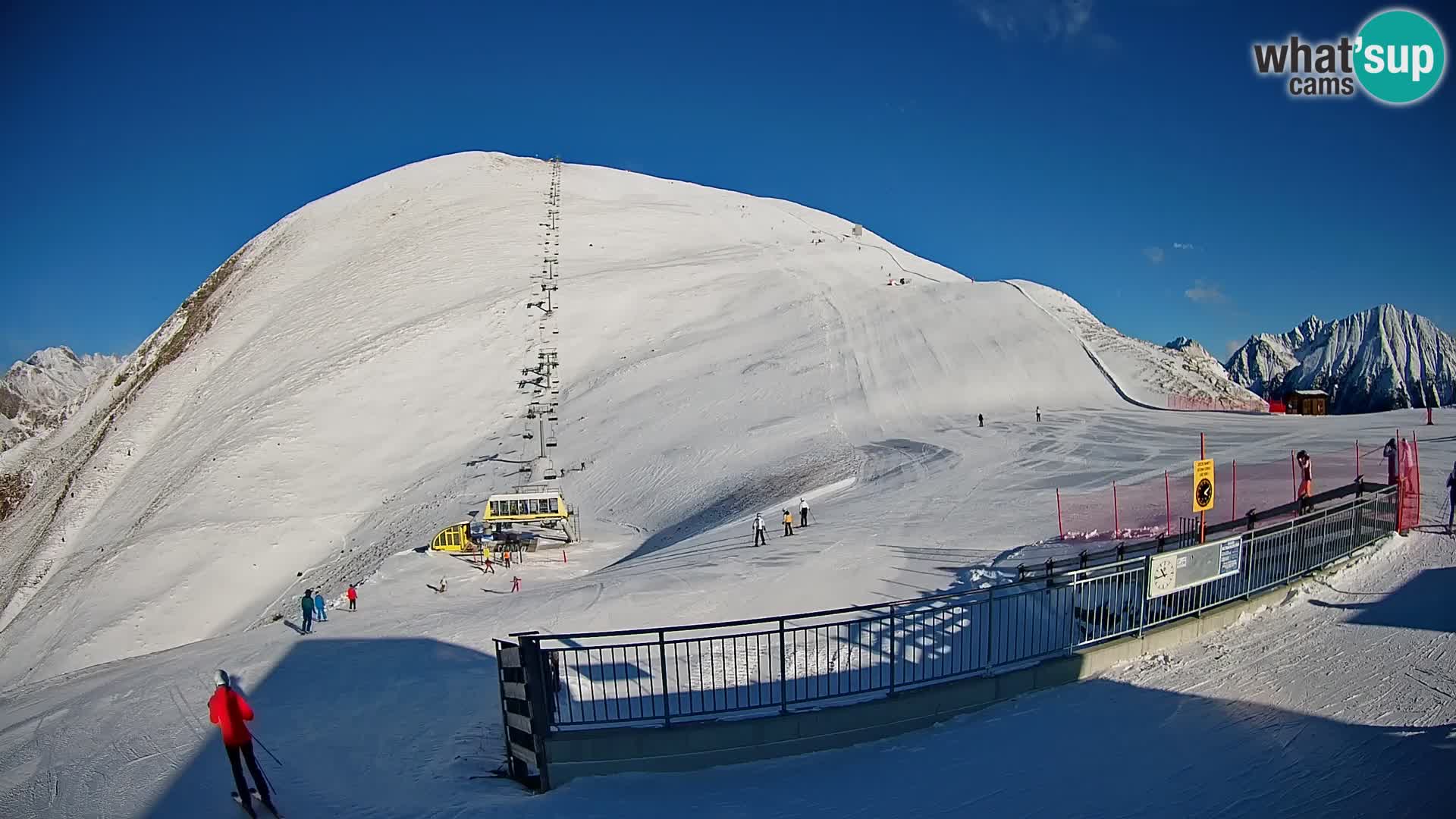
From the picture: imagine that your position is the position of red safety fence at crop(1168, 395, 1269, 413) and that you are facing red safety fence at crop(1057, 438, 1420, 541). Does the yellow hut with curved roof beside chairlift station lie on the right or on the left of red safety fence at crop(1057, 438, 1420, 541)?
right

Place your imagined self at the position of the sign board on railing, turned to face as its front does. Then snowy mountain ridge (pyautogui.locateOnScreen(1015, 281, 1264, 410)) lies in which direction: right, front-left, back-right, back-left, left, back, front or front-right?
back-left

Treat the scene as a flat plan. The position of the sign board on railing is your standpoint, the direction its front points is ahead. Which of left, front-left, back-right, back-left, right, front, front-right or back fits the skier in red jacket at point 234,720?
right

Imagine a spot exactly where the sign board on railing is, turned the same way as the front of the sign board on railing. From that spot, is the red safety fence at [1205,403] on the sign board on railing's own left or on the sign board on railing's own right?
on the sign board on railing's own left

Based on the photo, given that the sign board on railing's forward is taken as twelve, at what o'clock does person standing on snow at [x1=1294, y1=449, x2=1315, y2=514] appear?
The person standing on snow is roughly at 8 o'clock from the sign board on railing.

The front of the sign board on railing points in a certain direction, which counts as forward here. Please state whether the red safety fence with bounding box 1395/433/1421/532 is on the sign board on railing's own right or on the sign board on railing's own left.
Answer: on the sign board on railing's own left

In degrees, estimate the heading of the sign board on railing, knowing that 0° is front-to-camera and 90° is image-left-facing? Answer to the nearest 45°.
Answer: approximately 315°

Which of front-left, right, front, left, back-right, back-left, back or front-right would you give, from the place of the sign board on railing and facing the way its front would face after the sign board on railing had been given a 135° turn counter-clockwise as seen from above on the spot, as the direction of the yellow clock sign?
front

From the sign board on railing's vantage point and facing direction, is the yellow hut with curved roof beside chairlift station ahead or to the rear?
to the rear

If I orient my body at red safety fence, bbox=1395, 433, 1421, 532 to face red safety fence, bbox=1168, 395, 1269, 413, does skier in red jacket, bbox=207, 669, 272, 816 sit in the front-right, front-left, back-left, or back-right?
back-left

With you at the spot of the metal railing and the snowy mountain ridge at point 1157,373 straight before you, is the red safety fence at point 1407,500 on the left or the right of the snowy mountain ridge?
right
